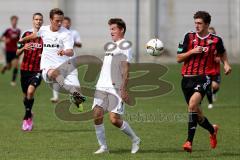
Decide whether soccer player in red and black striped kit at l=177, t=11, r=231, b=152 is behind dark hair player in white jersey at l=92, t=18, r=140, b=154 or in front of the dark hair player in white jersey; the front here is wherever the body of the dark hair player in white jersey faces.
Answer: behind

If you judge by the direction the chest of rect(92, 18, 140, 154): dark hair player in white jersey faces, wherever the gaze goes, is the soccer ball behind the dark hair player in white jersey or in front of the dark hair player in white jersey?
behind

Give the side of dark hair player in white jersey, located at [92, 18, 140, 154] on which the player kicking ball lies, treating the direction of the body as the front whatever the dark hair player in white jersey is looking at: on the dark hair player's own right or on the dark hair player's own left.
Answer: on the dark hair player's own right

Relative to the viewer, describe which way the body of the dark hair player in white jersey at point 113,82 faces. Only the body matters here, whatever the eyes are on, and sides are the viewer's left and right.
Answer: facing the viewer and to the left of the viewer
